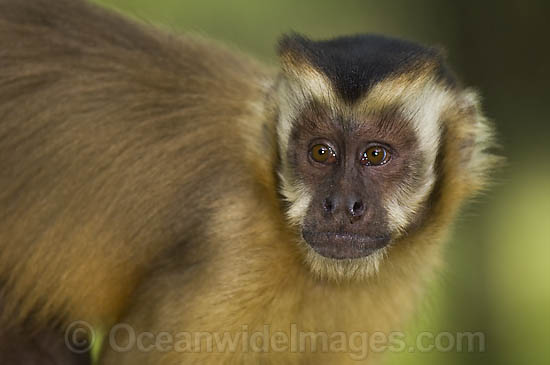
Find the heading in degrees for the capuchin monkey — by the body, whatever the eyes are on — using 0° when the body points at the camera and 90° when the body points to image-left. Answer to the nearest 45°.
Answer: approximately 315°
